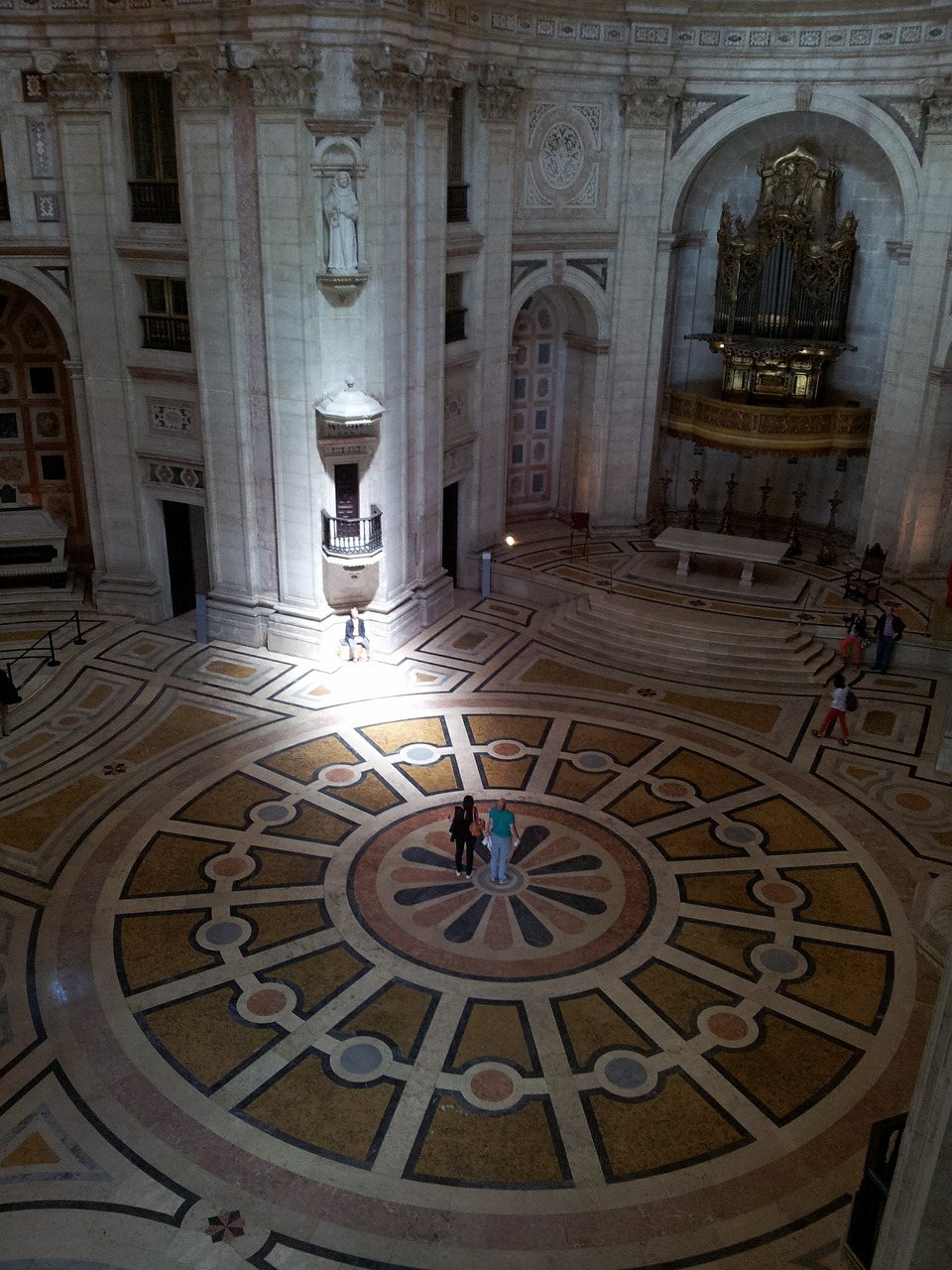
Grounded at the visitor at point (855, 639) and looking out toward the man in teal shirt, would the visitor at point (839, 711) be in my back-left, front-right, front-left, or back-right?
front-left

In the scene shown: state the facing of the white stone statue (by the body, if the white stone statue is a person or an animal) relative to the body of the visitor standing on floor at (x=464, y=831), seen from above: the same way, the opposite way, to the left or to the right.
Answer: the opposite way

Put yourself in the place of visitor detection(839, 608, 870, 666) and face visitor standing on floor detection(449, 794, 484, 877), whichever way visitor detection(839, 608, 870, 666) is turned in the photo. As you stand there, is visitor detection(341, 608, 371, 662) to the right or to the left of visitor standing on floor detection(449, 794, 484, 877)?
right

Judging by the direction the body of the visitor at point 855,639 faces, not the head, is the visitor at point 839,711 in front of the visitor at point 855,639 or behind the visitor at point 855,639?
in front

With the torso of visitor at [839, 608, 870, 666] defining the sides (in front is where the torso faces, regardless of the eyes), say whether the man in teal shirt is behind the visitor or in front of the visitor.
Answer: in front

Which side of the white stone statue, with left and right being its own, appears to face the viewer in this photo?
front

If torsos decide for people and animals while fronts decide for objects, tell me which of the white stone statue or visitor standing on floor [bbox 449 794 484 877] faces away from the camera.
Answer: the visitor standing on floor

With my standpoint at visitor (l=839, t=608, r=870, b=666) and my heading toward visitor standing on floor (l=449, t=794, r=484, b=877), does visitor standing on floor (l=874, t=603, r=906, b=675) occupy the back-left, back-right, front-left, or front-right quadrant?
back-left

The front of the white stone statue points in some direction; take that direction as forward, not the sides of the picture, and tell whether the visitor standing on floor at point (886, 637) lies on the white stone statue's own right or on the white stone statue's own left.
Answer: on the white stone statue's own left

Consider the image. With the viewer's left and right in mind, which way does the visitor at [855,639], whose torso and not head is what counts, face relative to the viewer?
facing the viewer and to the left of the viewer

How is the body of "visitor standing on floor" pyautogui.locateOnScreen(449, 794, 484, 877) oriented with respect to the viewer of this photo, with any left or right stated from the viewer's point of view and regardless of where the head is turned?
facing away from the viewer
